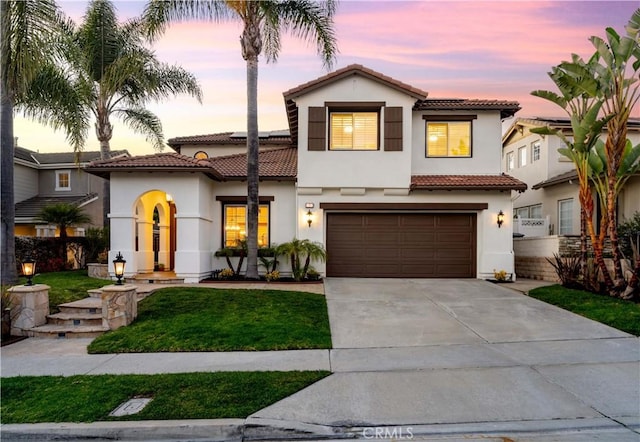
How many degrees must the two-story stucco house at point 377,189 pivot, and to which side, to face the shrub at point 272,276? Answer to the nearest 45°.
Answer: approximately 90° to its right

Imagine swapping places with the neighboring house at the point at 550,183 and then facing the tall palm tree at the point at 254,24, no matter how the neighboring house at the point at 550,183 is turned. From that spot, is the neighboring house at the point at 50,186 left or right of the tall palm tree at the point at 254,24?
right

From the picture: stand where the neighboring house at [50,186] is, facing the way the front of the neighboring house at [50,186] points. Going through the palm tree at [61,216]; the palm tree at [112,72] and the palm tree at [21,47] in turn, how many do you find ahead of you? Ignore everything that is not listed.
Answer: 3

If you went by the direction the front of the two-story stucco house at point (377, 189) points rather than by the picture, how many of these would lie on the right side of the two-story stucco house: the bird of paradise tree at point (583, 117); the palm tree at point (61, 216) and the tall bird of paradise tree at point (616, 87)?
1

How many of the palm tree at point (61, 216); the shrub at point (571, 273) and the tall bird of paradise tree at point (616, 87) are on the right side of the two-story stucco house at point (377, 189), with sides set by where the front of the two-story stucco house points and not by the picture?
1

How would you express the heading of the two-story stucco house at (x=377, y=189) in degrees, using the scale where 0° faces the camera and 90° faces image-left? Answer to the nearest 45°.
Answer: approximately 0°

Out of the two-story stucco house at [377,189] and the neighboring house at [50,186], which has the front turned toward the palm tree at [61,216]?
the neighboring house

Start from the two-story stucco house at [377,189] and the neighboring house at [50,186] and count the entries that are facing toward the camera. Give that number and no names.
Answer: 2

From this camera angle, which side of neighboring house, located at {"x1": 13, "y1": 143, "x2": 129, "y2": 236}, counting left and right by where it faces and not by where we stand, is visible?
front

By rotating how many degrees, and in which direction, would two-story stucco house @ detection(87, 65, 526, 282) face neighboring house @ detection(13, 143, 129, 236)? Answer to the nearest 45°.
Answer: approximately 135° to its right

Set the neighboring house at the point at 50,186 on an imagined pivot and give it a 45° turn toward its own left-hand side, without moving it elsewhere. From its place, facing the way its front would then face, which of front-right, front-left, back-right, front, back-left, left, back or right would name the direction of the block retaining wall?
front
